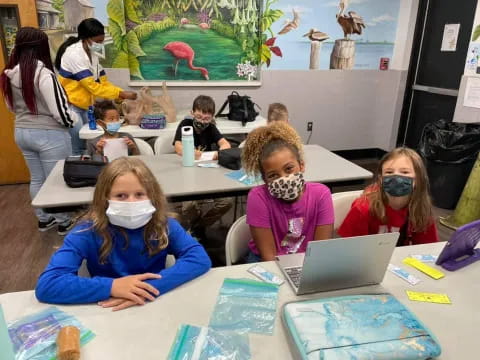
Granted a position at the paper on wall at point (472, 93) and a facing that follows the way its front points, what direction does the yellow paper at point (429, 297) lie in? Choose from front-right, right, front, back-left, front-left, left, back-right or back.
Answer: front-left

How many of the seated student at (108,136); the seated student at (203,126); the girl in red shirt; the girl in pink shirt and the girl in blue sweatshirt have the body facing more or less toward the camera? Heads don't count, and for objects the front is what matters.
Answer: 5

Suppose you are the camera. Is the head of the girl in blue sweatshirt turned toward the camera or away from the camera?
toward the camera

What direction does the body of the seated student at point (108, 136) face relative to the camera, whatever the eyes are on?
toward the camera

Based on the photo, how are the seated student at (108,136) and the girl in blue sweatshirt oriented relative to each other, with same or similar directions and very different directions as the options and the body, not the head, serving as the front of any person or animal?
same or similar directions

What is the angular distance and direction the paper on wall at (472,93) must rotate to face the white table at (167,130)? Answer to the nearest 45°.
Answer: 0° — it already faces it

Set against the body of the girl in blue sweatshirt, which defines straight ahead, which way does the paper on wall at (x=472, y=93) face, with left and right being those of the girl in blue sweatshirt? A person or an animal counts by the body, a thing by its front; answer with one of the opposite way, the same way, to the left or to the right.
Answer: to the right

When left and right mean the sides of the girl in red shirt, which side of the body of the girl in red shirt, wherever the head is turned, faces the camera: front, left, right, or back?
front

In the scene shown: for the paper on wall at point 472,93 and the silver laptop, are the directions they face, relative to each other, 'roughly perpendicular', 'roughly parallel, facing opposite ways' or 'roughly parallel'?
roughly perpendicular

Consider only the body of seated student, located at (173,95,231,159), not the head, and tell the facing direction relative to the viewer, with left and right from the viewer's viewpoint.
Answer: facing the viewer

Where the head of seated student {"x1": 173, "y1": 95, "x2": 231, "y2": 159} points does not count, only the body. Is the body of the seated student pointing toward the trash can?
no

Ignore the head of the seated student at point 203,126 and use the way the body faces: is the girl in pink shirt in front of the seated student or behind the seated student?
in front

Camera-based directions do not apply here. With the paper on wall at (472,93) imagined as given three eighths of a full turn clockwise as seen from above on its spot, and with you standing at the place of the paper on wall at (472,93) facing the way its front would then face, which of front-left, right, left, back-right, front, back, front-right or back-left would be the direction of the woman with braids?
back-left

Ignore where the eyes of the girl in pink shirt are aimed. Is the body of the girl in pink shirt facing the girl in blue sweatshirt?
no

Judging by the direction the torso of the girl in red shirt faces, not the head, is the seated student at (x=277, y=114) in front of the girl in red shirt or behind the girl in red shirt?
behind

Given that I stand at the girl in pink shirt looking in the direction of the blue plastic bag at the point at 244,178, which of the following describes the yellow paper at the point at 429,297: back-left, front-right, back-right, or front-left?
back-right

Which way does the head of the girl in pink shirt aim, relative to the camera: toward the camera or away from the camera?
toward the camera
